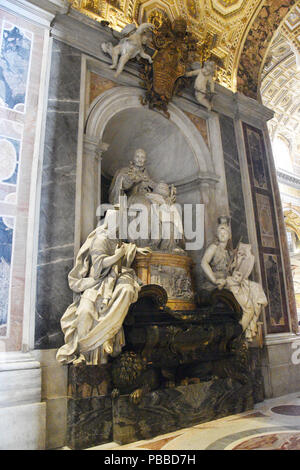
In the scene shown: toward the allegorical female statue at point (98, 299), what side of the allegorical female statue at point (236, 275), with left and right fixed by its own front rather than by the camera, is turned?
right

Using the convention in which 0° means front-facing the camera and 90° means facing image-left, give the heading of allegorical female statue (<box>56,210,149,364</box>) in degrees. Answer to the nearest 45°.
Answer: approximately 315°

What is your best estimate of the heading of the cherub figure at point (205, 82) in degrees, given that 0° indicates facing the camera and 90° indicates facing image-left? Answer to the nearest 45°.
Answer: approximately 45°

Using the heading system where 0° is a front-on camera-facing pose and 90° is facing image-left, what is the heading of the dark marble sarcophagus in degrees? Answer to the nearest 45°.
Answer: approximately 315°
